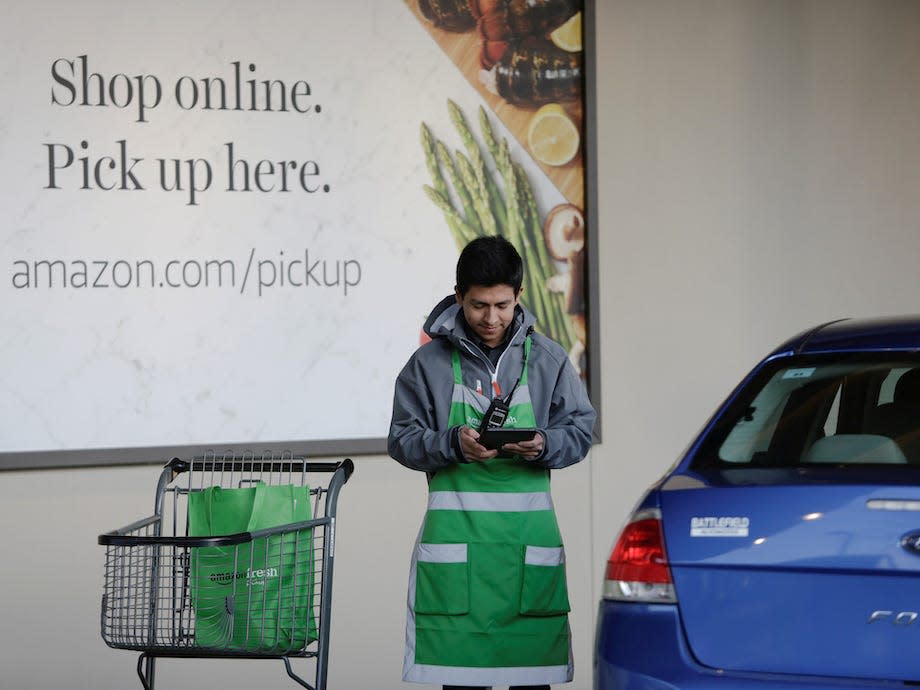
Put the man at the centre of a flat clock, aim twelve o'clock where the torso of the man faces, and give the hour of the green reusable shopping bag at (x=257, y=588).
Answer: The green reusable shopping bag is roughly at 3 o'clock from the man.

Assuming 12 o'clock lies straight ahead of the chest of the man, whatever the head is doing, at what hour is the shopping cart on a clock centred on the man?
The shopping cart is roughly at 3 o'clock from the man.

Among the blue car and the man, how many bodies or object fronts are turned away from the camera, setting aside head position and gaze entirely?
1

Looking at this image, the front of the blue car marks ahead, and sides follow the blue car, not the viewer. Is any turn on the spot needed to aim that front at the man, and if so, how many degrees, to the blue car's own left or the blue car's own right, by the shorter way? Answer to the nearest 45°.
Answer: approximately 135° to the blue car's own left

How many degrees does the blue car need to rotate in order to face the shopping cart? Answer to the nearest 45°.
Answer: approximately 90° to its left

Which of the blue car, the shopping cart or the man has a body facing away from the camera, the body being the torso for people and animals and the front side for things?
the blue car

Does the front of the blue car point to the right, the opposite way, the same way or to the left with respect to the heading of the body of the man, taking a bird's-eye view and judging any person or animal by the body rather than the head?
the opposite way

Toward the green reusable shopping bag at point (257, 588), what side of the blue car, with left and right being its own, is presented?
left

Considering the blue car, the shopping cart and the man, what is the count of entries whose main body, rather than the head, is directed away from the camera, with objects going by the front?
1

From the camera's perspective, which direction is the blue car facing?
away from the camera

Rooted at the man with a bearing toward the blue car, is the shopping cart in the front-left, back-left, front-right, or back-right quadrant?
back-right
